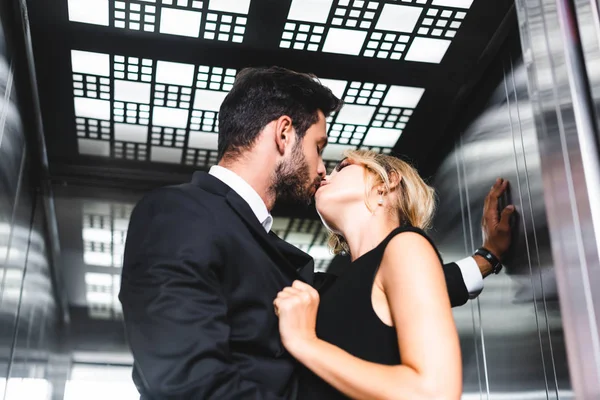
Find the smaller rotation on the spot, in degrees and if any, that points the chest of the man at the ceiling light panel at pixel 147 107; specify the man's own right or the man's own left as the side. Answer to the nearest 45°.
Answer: approximately 135° to the man's own left

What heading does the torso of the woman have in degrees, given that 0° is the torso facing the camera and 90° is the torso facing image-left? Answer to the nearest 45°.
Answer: approximately 90°

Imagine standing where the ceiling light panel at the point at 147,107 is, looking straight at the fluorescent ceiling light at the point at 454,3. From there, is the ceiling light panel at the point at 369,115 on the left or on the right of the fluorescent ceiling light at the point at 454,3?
left

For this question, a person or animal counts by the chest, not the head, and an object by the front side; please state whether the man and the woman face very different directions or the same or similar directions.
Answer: very different directions

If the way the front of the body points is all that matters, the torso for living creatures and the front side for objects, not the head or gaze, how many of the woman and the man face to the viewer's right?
1

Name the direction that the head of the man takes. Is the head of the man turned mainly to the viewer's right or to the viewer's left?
to the viewer's right

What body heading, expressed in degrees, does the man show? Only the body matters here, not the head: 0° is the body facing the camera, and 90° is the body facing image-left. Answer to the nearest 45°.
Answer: approximately 270°

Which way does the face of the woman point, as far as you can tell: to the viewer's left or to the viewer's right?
to the viewer's left
